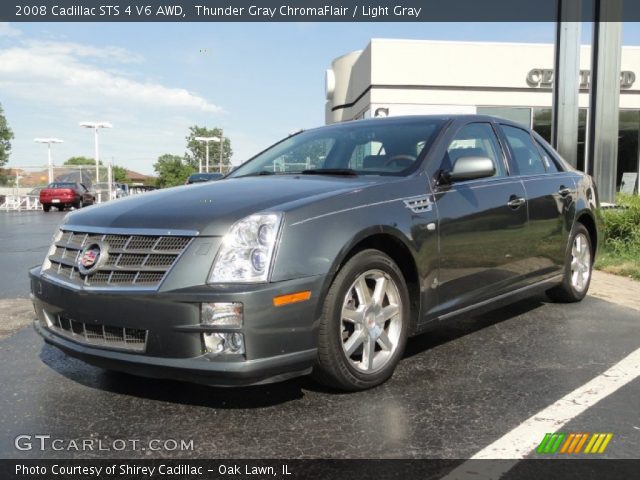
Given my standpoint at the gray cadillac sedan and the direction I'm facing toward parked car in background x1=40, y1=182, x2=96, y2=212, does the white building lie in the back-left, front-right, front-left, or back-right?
front-right

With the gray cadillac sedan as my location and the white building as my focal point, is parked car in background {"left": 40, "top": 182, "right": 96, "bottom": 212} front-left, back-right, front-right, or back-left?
front-left

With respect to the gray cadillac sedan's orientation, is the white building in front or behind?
behind

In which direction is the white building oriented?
toward the camera

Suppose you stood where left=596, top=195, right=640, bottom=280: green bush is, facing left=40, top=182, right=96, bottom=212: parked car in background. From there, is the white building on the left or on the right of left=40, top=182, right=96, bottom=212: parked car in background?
right

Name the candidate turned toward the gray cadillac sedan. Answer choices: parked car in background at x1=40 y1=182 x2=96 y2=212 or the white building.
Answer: the white building

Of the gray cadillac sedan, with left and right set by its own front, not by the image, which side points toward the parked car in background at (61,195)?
right

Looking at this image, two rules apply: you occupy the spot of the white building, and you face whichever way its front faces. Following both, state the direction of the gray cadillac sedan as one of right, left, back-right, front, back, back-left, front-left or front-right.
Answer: front

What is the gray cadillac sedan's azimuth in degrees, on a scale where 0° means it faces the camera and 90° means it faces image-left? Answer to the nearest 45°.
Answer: approximately 45°

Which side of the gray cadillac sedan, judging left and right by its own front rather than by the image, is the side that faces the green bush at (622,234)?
back
